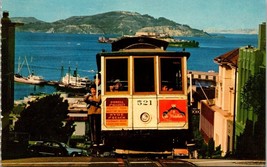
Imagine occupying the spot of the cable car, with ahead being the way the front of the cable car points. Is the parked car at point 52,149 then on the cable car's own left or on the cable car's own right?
on the cable car's own right

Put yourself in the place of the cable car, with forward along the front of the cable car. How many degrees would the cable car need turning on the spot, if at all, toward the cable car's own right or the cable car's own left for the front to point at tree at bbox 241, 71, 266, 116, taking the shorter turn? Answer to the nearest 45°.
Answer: approximately 135° to the cable car's own left

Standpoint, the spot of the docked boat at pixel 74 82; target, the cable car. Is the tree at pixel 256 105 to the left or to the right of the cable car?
left

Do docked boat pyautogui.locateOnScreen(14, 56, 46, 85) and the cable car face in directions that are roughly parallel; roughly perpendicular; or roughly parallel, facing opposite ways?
roughly perpendicular

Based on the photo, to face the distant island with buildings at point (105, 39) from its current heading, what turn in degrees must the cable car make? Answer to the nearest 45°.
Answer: approximately 135° to its right

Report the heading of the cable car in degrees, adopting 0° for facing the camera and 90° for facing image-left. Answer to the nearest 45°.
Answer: approximately 0°

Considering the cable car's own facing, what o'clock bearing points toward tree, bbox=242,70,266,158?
The tree is roughly at 8 o'clock from the cable car.
